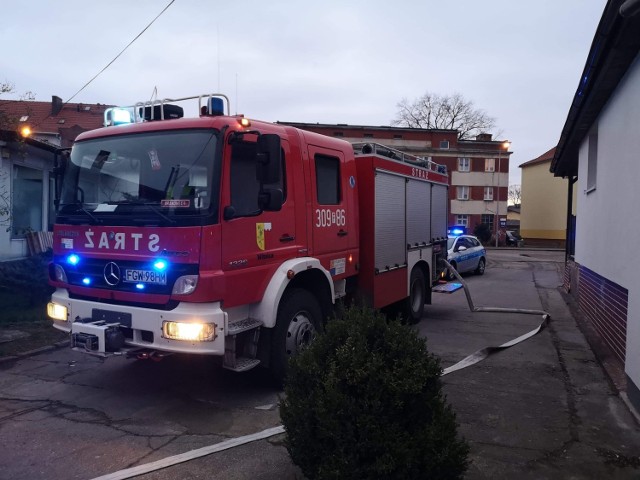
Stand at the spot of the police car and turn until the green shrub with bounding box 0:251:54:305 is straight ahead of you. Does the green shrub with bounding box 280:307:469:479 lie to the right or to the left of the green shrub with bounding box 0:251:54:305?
left

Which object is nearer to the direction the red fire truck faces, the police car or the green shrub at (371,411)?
the green shrub

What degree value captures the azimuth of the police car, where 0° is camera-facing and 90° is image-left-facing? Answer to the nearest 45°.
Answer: approximately 45°

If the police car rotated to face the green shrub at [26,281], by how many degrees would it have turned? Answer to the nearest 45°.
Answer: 0° — it already faces it

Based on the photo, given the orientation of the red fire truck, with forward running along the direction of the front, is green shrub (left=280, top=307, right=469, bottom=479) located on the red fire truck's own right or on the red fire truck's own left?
on the red fire truck's own left

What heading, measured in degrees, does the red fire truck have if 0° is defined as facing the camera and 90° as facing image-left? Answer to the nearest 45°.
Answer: approximately 45°

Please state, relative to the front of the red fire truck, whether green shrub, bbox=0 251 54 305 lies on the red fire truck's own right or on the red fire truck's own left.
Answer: on the red fire truck's own right

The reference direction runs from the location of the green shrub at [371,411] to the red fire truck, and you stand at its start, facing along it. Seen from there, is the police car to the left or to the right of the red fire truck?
right

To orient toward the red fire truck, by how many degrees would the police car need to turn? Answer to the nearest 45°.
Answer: approximately 45° to its left

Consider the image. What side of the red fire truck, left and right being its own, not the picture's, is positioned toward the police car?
back
